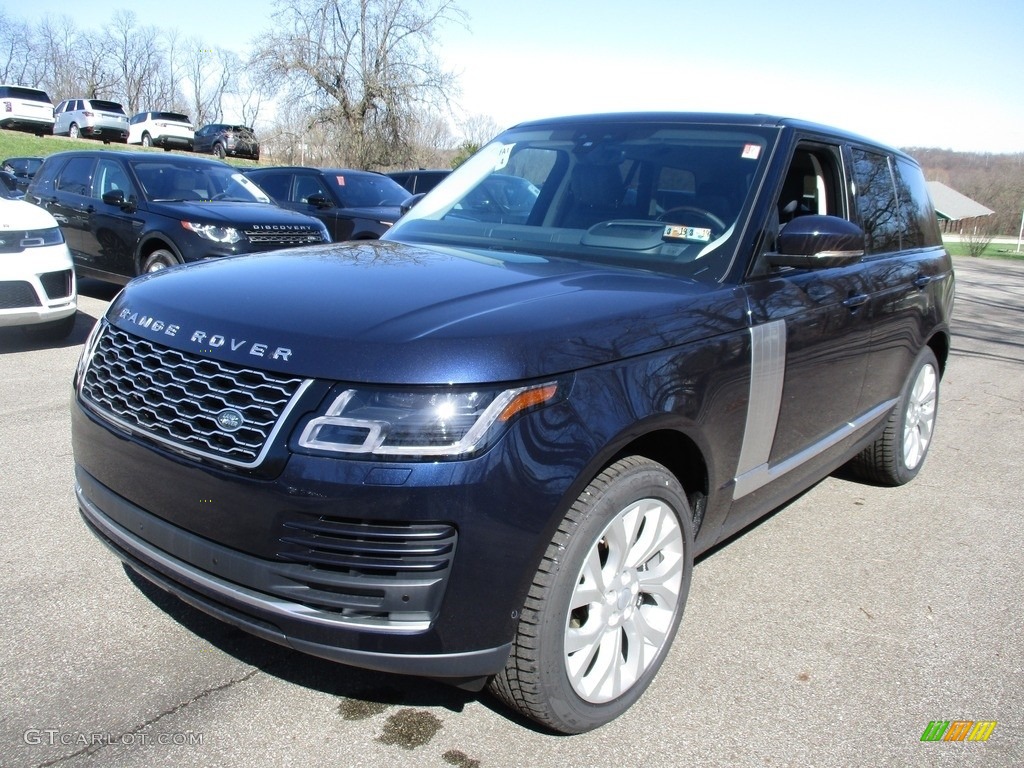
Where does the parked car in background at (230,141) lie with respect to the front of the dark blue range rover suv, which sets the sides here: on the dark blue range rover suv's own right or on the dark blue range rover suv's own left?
on the dark blue range rover suv's own right

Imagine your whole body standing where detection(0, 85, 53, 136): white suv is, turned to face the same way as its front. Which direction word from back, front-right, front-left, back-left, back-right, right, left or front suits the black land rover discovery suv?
back-left

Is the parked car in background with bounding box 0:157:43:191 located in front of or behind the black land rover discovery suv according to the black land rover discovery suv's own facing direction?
behind

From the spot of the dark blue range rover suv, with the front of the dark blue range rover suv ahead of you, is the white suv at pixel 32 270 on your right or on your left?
on your right

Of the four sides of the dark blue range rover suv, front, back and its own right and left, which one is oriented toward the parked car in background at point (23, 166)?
right

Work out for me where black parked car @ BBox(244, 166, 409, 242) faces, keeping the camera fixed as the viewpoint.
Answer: facing the viewer and to the right of the viewer

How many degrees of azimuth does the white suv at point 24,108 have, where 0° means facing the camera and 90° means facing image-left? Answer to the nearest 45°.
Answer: approximately 135°

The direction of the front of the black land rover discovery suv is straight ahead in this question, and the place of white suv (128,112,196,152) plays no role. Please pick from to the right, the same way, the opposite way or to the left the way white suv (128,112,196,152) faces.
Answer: the opposite way

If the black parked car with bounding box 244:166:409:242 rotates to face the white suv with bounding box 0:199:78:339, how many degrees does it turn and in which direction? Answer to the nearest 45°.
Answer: approximately 90° to its right
